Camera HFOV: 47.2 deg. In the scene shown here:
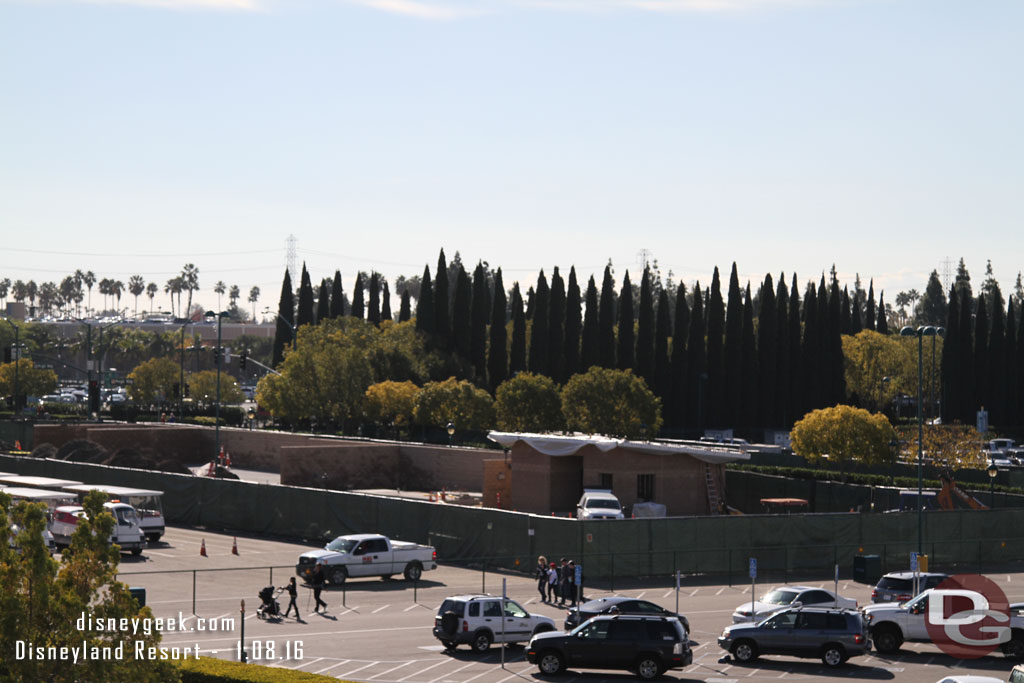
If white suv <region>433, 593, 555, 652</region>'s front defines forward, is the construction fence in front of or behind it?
in front

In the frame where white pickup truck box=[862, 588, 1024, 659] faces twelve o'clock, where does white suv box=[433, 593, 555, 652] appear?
The white suv is roughly at 11 o'clock from the white pickup truck.

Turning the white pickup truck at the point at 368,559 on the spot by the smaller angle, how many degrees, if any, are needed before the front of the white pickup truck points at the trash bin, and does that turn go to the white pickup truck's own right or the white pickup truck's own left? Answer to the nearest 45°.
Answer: approximately 135° to the white pickup truck's own left

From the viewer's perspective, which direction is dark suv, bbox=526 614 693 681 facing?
to the viewer's left

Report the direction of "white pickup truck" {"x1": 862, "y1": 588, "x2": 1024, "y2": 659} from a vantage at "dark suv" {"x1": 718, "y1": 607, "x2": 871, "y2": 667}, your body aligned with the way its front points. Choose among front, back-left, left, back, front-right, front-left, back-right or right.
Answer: back-right

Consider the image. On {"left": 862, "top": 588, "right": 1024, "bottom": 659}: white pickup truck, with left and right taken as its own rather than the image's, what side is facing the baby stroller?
front

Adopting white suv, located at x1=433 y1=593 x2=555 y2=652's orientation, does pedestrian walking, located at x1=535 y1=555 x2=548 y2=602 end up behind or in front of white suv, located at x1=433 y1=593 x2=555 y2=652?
in front

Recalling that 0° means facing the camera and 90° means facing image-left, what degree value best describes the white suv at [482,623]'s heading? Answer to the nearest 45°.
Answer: approximately 225°

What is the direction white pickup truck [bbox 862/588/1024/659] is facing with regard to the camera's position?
facing to the left of the viewer

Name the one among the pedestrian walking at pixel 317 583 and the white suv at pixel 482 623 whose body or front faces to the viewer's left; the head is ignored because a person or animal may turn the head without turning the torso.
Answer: the pedestrian walking

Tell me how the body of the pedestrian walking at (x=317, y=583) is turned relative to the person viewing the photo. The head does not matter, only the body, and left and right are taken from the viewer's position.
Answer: facing to the left of the viewer

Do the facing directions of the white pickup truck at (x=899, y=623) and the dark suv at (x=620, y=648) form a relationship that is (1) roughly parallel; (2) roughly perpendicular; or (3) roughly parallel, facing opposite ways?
roughly parallel

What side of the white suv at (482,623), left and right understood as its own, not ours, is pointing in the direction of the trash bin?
front

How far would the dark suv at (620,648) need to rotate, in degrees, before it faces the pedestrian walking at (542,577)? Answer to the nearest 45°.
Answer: approximately 90° to its right

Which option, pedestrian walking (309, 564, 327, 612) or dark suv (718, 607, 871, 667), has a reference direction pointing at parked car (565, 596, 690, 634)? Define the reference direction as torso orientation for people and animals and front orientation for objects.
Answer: the dark suv

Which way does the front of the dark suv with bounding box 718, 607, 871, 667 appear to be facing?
to the viewer's left
